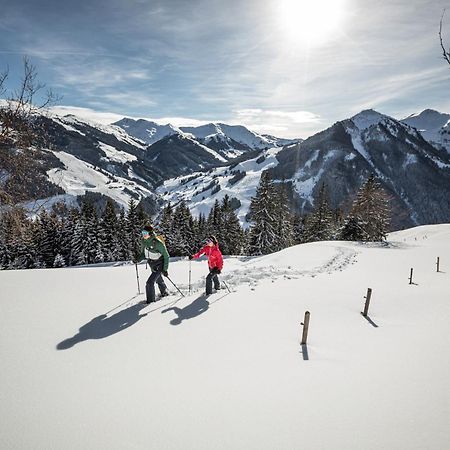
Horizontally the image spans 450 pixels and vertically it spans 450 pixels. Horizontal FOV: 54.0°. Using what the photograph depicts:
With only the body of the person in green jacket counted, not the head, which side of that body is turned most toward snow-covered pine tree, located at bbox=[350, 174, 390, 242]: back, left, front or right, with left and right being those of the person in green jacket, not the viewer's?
back

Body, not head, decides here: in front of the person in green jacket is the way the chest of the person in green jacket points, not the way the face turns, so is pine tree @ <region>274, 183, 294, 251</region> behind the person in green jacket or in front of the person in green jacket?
behind

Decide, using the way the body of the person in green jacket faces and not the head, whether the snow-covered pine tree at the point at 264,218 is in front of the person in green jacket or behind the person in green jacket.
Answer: behind

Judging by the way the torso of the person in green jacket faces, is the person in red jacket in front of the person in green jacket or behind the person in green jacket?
behind

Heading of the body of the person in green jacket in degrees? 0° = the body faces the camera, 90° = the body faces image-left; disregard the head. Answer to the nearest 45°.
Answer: approximately 45°

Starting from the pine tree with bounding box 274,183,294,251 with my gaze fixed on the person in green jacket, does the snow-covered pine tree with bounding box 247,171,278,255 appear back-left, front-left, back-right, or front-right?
front-right
